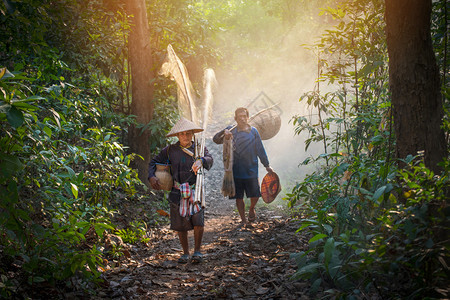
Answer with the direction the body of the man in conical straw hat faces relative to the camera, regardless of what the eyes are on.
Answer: toward the camera

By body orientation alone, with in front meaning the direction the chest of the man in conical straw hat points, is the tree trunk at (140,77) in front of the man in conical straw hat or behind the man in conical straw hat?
behind

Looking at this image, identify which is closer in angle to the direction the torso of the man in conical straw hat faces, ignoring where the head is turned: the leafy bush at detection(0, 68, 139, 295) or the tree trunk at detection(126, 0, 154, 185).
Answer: the leafy bush

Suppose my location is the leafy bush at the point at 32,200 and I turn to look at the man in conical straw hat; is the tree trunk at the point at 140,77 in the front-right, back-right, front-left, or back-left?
front-left

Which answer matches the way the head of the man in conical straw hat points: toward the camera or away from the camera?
toward the camera

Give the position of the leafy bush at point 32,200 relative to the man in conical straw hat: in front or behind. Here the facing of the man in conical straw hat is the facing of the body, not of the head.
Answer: in front
